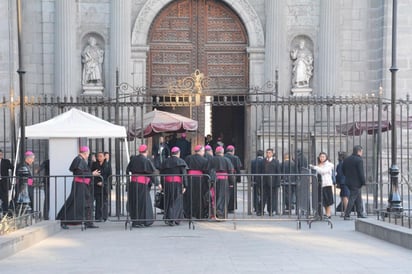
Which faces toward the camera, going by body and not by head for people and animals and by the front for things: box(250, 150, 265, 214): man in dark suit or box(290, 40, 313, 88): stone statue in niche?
the stone statue in niche

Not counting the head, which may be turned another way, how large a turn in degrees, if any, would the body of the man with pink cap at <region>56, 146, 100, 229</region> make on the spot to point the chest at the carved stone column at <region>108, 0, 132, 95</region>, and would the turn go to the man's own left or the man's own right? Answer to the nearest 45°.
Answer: approximately 90° to the man's own left

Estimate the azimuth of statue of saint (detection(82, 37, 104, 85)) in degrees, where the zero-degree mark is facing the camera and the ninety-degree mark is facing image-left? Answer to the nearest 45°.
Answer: approximately 0°

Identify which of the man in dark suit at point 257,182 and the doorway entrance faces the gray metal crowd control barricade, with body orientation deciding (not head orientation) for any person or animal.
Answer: the doorway entrance

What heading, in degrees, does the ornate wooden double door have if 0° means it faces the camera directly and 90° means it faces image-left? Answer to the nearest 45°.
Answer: approximately 0°

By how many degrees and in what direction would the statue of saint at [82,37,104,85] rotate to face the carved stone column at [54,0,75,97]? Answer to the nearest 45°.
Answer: approximately 90° to its right

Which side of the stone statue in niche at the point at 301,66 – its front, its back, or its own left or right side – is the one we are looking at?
front
